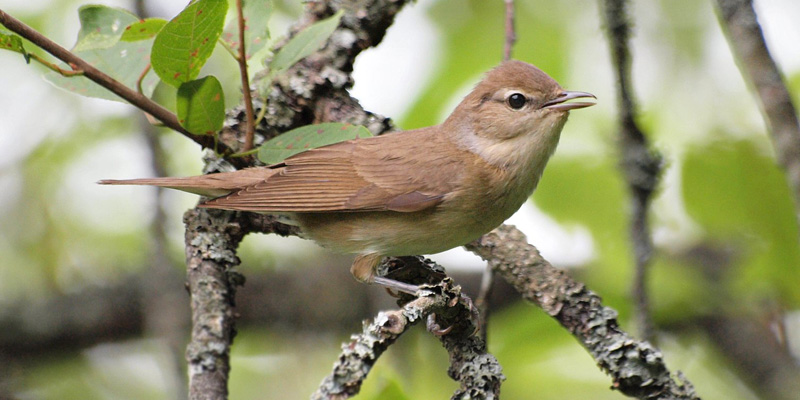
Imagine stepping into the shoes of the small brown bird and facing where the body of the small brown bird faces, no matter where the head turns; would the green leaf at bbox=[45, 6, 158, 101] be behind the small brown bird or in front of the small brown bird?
behind

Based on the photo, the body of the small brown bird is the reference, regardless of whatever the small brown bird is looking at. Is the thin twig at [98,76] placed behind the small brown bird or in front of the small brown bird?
behind

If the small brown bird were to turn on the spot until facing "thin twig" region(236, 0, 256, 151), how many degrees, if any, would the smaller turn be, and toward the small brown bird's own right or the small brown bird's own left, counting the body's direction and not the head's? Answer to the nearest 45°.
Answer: approximately 135° to the small brown bird's own right

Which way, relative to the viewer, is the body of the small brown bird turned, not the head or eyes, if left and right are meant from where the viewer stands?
facing to the right of the viewer

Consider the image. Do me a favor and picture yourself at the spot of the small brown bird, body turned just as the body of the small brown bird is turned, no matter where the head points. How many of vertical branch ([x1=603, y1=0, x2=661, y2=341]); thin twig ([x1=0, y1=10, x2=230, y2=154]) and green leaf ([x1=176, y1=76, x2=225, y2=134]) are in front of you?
1

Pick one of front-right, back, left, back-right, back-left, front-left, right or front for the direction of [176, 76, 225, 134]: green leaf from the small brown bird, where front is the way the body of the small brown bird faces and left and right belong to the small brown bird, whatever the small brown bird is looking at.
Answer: back-right

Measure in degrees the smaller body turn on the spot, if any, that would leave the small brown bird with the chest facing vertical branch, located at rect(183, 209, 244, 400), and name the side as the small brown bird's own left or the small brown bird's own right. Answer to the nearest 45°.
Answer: approximately 180°

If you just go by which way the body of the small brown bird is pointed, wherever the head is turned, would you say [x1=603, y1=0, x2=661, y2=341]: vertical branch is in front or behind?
in front
